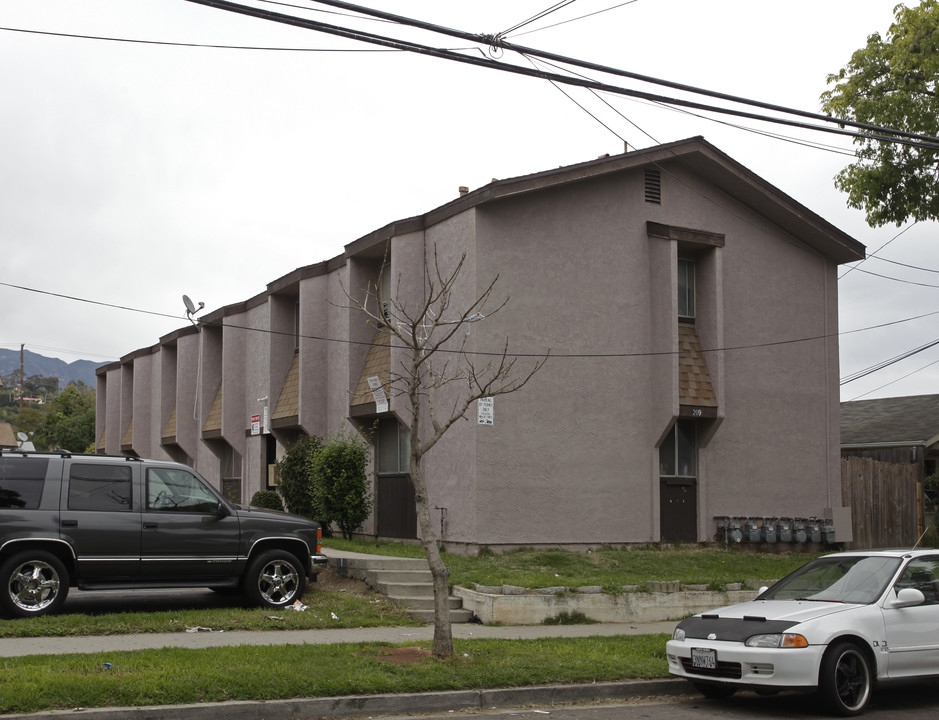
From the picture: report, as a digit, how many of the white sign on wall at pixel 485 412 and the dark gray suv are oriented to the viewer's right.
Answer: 1

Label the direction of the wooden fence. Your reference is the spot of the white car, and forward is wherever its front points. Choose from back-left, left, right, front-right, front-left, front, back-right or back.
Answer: back-right

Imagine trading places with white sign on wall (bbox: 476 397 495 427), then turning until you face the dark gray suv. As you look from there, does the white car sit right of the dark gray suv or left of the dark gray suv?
left

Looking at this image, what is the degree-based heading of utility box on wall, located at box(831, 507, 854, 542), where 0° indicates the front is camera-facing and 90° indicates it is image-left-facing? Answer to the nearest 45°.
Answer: approximately 0°

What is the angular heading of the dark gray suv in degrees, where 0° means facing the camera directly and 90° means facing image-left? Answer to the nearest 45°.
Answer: approximately 270°

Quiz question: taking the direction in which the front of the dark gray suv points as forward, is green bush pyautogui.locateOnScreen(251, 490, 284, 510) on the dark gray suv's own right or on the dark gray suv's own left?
on the dark gray suv's own left

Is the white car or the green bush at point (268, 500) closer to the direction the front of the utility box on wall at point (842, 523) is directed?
the white car

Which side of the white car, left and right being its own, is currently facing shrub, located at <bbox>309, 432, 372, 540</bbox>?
right

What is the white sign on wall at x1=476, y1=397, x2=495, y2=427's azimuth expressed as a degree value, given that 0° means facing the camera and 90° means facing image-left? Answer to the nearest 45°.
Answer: approximately 0°

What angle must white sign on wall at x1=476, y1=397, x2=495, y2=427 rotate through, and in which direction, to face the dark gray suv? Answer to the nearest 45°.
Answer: approximately 45° to its right
